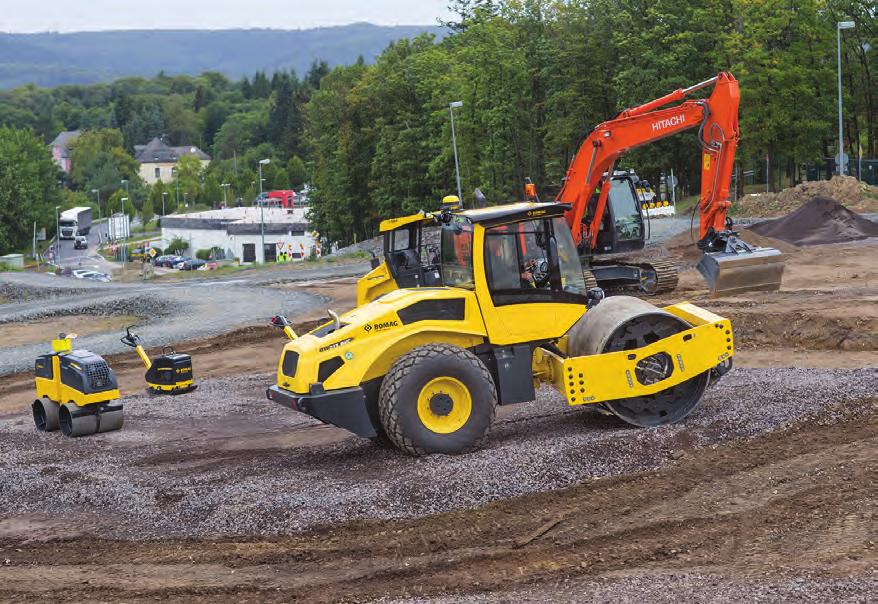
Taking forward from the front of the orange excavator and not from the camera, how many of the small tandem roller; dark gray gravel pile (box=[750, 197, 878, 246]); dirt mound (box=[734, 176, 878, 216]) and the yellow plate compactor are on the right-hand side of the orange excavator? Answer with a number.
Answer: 2

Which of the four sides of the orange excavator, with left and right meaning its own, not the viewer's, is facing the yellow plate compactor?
right

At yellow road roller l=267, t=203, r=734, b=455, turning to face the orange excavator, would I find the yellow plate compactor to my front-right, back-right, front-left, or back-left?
front-left

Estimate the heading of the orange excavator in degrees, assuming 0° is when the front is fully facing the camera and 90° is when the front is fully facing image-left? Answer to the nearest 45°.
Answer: approximately 315°

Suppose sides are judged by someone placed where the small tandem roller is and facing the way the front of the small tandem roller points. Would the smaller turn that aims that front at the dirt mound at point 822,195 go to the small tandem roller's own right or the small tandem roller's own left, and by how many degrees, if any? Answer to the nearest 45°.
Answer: approximately 90° to the small tandem roller's own left

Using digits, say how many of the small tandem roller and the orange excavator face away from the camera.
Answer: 0

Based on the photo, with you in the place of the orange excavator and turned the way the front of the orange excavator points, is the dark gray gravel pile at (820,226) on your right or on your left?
on your left

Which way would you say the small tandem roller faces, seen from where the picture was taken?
facing the viewer and to the right of the viewer

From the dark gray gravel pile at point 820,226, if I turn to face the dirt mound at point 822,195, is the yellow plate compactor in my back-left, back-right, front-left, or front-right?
back-left
